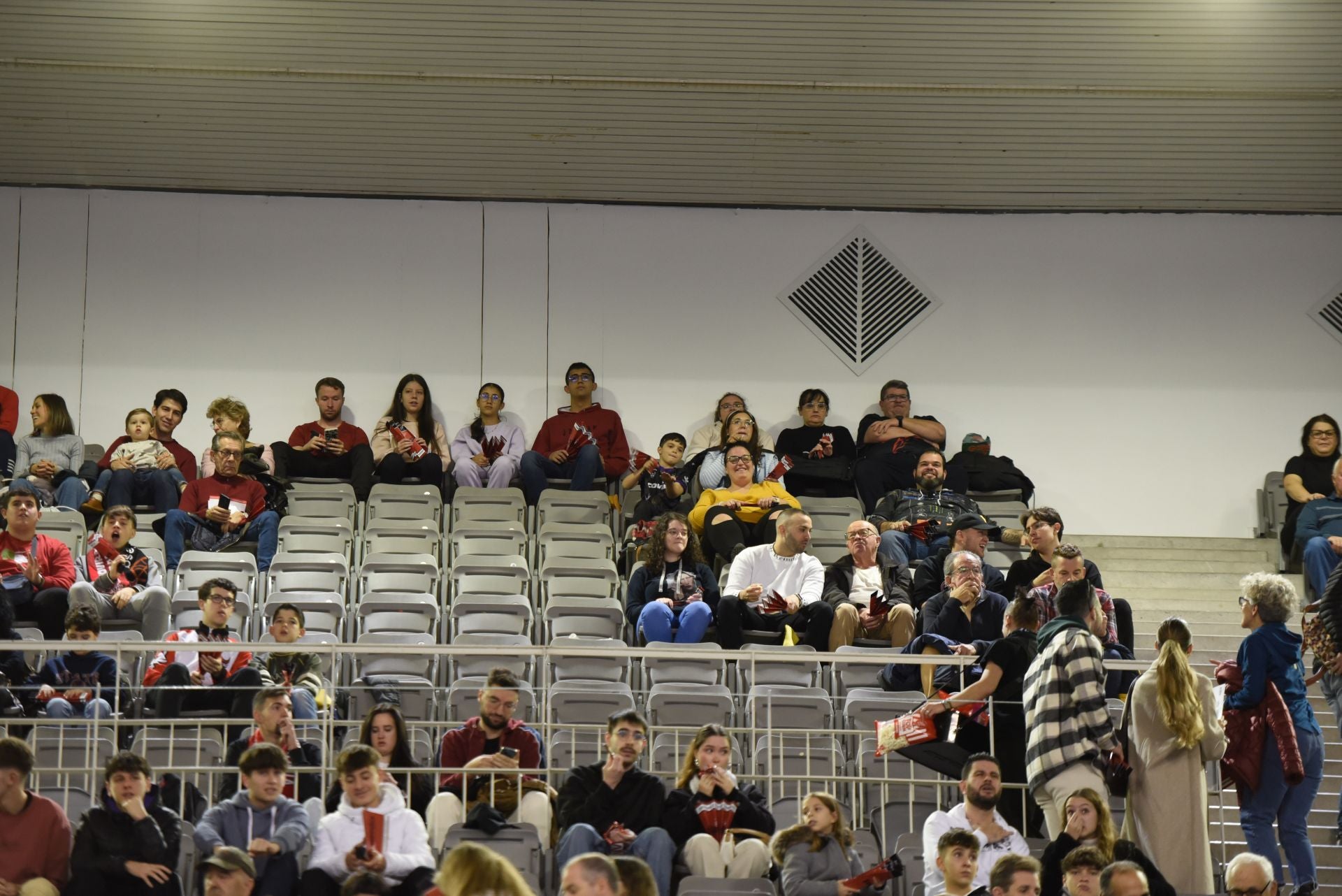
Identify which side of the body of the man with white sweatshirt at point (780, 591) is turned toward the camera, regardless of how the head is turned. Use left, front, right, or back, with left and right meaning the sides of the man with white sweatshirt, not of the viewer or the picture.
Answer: front

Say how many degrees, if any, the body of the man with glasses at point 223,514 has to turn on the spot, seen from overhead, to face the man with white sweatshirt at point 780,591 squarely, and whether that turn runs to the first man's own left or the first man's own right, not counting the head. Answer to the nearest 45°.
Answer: approximately 45° to the first man's own left

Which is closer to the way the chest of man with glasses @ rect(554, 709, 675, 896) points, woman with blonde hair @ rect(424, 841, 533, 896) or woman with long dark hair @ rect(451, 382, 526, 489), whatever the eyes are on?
the woman with blonde hair

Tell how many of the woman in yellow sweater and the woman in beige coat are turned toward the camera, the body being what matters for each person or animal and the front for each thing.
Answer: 1

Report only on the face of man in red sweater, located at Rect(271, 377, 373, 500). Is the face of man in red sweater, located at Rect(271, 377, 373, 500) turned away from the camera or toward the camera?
toward the camera

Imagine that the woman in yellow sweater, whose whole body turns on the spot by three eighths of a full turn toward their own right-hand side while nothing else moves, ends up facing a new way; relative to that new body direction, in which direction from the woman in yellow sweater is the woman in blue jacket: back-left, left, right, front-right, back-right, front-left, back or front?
back

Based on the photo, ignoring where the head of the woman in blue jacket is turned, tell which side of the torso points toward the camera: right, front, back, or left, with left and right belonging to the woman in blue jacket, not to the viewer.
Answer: left

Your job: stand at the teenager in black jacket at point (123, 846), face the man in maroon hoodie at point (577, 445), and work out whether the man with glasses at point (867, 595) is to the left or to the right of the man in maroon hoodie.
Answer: right

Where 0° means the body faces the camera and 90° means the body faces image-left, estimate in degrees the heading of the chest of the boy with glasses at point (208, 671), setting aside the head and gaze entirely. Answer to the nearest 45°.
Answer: approximately 0°

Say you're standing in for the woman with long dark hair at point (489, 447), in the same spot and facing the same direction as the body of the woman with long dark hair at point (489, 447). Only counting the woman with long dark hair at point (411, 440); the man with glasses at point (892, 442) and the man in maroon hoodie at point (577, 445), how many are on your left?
2

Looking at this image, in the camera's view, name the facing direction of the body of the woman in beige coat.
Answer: away from the camera

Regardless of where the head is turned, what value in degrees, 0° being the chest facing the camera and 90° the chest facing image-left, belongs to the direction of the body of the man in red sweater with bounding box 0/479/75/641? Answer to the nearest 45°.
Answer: approximately 0°

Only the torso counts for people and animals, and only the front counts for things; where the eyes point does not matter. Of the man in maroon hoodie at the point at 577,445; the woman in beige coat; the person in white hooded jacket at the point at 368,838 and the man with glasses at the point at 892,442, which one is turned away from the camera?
the woman in beige coat

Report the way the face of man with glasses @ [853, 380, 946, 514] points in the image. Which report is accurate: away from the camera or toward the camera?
toward the camera

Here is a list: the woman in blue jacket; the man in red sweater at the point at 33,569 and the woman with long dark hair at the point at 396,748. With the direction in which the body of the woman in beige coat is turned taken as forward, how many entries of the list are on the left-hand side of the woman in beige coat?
2

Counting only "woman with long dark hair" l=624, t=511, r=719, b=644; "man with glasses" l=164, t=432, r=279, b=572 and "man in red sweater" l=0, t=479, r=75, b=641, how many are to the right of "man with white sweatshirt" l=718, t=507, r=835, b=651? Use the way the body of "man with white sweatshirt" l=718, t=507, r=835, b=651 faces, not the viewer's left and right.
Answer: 3

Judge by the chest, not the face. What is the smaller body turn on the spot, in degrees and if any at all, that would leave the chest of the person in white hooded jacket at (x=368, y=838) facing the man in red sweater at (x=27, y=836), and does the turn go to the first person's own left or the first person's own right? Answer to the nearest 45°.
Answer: approximately 90° to the first person's own right

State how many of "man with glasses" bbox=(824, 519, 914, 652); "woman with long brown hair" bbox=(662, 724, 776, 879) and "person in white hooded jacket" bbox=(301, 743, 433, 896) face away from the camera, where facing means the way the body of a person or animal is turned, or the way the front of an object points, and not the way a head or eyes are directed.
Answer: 0

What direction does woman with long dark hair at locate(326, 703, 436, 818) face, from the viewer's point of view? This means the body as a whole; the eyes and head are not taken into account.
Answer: toward the camera

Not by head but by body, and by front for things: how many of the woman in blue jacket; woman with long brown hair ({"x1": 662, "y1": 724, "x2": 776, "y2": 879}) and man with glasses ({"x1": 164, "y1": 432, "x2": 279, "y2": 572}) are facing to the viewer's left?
1

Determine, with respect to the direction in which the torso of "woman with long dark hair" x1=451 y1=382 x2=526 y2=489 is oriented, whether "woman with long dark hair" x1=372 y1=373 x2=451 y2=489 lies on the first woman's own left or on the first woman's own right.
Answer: on the first woman's own right
